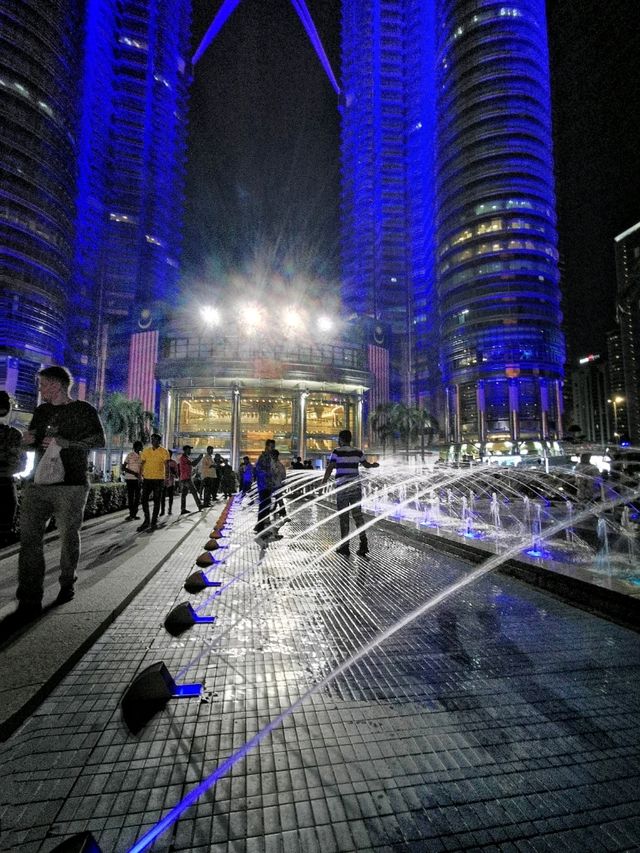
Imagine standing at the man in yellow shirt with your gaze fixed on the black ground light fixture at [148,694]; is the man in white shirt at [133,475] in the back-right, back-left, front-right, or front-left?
back-right

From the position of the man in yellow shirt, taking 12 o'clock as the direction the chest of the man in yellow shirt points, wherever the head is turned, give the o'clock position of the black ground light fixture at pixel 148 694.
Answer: The black ground light fixture is roughly at 12 o'clock from the man in yellow shirt.

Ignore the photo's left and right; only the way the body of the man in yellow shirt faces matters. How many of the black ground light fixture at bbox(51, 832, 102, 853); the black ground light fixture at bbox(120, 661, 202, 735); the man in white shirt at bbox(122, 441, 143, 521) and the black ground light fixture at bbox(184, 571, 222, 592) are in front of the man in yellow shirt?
3

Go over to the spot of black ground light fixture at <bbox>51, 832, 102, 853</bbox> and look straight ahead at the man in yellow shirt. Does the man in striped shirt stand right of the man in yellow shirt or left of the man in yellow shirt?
right

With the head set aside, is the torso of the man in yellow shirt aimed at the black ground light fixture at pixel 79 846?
yes

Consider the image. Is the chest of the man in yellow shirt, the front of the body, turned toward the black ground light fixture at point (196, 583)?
yes

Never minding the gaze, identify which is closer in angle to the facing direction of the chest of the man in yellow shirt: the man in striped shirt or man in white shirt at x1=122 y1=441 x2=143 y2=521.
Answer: the man in striped shirt

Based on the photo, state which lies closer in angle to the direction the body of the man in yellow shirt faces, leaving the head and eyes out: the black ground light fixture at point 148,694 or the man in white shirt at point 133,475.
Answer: the black ground light fixture

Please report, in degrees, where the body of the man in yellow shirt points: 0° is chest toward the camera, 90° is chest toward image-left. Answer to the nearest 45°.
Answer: approximately 0°

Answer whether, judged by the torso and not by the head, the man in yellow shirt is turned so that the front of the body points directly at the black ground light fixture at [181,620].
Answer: yes

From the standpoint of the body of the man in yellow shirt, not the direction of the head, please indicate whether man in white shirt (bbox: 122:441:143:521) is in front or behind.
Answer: behind

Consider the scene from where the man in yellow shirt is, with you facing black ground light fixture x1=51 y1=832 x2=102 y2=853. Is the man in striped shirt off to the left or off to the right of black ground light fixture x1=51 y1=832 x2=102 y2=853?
left

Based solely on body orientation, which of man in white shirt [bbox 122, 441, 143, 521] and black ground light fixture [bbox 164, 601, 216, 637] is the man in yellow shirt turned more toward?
the black ground light fixture

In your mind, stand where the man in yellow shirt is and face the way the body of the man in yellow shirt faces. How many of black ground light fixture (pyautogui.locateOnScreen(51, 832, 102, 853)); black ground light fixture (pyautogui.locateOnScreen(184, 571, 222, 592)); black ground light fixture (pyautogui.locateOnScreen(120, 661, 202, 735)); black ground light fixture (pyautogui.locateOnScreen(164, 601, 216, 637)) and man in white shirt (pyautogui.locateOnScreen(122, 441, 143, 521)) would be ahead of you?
4
